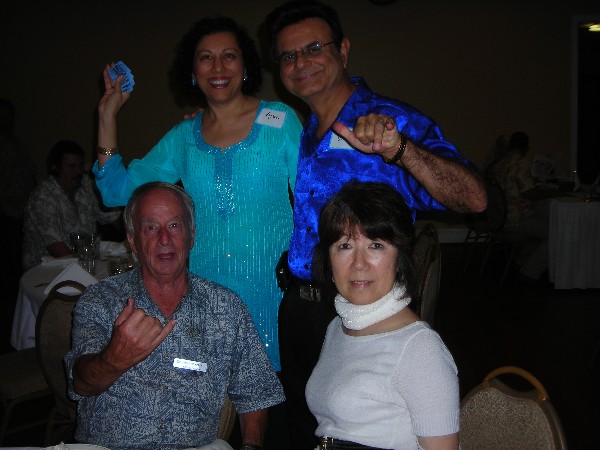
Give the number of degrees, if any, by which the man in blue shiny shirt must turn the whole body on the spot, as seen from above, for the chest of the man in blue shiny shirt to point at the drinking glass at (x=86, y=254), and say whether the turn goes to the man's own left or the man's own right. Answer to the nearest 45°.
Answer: approximately 90° to the man's own right

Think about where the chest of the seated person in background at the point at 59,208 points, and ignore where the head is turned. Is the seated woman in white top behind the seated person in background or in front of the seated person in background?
in front

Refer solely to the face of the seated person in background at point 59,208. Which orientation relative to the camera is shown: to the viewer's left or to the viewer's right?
to the viewer's right

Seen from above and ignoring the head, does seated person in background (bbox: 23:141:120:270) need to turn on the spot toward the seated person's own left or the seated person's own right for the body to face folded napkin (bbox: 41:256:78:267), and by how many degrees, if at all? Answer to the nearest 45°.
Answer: approximately 45° to the seated person's own right

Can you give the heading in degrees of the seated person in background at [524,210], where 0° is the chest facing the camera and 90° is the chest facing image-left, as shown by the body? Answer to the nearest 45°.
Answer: approximately 270°

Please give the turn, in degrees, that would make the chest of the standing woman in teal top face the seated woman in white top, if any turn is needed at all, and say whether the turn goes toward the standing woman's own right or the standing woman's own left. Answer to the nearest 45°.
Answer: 0° — they already face them

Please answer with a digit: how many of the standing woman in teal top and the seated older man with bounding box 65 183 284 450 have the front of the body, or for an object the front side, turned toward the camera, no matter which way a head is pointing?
2

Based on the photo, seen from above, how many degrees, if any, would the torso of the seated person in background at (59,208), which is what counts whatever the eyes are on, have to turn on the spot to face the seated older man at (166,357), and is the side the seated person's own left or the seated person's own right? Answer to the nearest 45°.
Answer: approximately 45° to the seated person's own right
